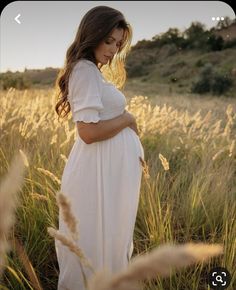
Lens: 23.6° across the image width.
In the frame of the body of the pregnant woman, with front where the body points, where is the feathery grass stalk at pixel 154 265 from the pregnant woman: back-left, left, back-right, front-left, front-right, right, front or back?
right

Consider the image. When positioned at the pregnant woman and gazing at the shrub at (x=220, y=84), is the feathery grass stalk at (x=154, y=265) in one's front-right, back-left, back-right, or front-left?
back-right

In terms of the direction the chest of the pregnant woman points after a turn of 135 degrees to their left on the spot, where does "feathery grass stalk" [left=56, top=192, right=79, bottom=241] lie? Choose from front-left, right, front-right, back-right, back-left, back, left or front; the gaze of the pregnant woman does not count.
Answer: back-left

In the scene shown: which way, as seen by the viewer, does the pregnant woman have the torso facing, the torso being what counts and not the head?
to the viewer's right

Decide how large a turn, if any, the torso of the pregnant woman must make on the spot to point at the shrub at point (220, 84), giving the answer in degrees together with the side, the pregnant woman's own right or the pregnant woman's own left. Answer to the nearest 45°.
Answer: approximately 90° to the pregnant woman's own left

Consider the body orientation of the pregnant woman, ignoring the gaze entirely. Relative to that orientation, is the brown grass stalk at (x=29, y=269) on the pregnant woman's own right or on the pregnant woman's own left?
on the pregnant woman's own right

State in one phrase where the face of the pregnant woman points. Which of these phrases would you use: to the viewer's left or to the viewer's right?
to the viewer's right
